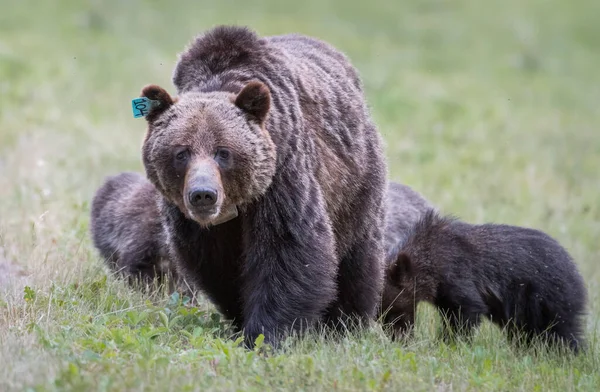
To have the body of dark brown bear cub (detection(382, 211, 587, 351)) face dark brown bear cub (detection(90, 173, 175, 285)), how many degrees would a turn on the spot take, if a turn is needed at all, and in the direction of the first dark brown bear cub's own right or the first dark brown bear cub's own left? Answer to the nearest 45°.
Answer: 0° — it already faces it

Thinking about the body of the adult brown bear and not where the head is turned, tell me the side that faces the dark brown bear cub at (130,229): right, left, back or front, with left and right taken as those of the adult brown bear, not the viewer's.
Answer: right

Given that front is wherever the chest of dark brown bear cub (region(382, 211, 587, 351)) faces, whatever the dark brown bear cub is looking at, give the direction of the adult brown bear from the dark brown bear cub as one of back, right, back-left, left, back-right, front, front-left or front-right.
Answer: front-left

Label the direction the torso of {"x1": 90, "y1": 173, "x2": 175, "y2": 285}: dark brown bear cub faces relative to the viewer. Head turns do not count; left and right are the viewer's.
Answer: facing to the right of the viewer

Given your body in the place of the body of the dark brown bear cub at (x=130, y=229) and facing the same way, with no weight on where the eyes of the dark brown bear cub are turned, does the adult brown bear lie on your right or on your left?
on your right

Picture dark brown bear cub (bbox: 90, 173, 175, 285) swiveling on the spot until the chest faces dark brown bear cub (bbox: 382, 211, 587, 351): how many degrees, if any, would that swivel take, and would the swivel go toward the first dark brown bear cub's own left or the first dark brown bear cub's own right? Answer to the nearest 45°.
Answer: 0° — it already faces it

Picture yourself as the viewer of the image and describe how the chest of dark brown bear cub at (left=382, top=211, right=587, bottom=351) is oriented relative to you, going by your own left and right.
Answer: facing to the left of the viewer

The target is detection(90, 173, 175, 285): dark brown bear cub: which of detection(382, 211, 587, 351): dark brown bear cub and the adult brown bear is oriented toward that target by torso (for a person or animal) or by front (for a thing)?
detection(382, 211, 587, 351): dark brown bear cub

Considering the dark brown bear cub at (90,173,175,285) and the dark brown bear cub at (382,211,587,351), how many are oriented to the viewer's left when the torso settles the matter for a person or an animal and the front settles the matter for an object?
1

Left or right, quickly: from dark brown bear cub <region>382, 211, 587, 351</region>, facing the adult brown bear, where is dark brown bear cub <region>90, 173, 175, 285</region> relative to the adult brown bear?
right

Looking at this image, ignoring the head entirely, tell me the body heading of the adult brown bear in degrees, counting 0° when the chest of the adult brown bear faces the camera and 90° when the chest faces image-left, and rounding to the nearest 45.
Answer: approximately 45°
